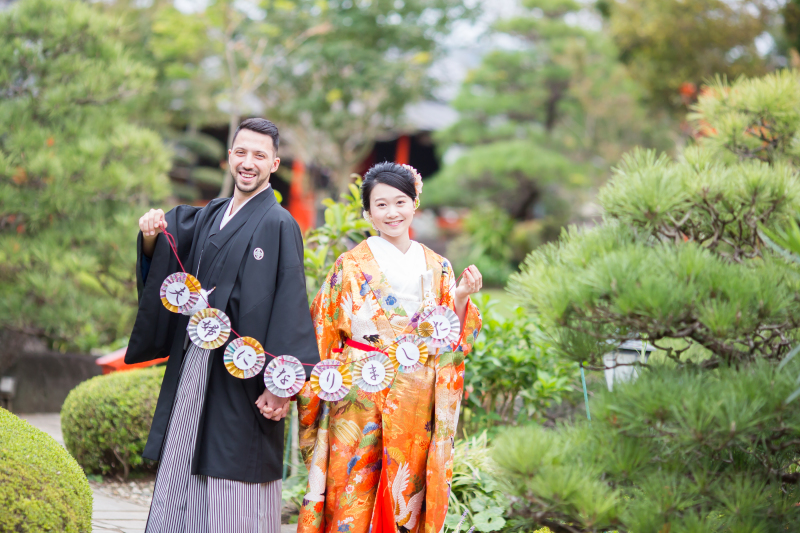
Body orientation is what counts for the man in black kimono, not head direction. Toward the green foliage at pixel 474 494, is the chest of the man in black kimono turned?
no

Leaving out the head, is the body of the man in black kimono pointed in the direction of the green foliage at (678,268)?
no

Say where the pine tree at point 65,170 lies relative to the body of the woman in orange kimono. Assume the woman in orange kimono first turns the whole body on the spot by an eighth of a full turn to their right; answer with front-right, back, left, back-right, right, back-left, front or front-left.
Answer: right

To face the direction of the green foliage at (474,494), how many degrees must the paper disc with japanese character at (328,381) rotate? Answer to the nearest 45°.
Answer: approximately 135° to its left

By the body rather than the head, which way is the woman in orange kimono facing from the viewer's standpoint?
toward the camera

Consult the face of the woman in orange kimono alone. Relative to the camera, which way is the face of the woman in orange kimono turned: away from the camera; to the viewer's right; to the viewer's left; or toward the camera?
toward the camera

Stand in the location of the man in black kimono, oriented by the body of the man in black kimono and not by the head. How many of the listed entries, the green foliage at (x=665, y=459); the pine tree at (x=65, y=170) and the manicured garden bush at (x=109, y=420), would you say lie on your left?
1

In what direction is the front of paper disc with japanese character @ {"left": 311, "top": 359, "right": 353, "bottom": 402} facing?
toward the camera

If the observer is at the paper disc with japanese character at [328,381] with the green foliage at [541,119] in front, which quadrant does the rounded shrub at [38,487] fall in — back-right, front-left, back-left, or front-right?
back-left

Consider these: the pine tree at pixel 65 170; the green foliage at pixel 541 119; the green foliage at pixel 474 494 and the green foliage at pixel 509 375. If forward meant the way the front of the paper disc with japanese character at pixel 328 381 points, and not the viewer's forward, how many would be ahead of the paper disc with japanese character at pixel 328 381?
0

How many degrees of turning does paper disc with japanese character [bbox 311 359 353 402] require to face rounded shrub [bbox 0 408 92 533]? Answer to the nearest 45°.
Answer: approximately 90° to its right

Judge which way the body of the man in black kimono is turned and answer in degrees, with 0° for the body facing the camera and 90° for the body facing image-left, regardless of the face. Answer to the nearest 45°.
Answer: approximately 45°

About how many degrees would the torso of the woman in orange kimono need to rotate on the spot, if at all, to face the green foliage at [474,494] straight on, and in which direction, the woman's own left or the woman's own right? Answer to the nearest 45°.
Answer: approximately 135° to the woman's own left

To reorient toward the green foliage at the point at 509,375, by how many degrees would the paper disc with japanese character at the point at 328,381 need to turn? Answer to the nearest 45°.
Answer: approximately 135° to its left
